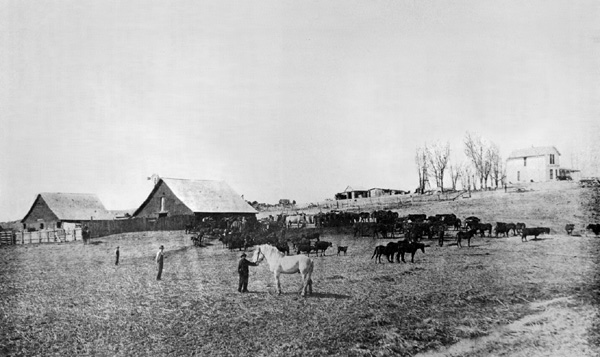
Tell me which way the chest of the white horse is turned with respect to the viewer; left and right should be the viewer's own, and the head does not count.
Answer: facing to the left of the viewer

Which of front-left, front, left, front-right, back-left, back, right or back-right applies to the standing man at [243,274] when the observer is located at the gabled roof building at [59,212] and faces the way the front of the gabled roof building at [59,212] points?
front-left

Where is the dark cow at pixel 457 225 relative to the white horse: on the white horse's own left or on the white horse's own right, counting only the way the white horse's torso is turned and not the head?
on the white horse's own right

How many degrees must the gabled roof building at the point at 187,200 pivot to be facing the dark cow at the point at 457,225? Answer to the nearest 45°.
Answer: approximately 90° to its left

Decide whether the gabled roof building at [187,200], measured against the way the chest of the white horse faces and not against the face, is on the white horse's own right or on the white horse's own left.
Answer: on the white horse's own right

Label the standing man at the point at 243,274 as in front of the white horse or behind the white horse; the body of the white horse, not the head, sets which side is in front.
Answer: in front

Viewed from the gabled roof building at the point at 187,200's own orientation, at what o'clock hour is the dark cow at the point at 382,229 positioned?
The dark cow is roughly at 9 o'clock from the gabled roof building.

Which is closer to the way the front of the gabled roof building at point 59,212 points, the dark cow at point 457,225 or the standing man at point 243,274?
the standing man

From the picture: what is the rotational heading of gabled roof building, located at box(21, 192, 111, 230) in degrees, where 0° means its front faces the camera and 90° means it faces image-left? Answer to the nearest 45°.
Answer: approximately 45°

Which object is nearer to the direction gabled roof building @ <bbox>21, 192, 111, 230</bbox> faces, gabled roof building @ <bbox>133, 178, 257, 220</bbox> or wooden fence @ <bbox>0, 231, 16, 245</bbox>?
the wooden fence
